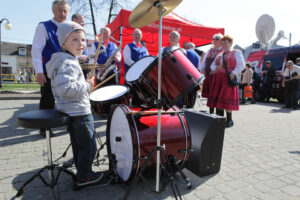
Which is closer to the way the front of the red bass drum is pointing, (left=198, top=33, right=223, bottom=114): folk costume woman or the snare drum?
the folk costume woman

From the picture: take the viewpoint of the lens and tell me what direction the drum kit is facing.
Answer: facing to the right of the viewer

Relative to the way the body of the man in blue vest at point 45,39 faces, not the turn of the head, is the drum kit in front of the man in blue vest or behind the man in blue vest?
in front

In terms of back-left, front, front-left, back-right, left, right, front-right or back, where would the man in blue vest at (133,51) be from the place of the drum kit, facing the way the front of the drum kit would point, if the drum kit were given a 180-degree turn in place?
right

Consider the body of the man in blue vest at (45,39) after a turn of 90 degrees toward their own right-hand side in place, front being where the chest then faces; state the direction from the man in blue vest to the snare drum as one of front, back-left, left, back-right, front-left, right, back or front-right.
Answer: left

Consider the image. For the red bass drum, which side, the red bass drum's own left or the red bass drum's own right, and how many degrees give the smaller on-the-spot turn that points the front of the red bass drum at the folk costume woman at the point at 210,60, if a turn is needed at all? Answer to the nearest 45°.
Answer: approximately 45° to the red bass drum's own left

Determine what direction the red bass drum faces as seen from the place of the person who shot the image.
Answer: facing to the right of the viewer

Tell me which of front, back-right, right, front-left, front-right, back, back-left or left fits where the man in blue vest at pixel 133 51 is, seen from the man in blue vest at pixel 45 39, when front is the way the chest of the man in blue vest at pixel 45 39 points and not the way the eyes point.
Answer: left

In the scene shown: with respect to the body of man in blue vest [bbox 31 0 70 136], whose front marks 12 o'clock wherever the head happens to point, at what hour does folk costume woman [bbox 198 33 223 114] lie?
The folk costume woman is roughly at 10 o'clock from the man in blue vest.

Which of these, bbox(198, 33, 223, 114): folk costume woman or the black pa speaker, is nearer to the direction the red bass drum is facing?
the black pa speaker

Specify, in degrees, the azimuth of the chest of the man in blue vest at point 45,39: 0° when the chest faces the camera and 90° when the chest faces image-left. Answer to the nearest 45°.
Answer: approximately 315°

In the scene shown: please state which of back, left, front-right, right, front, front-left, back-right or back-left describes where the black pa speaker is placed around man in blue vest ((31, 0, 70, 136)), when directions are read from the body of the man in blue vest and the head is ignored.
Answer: front

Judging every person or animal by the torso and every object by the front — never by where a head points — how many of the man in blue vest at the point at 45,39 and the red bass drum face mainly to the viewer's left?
0
